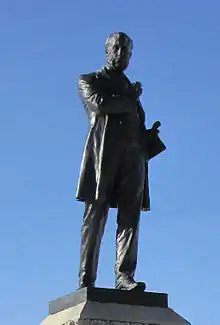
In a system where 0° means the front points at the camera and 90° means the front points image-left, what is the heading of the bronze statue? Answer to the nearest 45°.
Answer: approximately 315°
